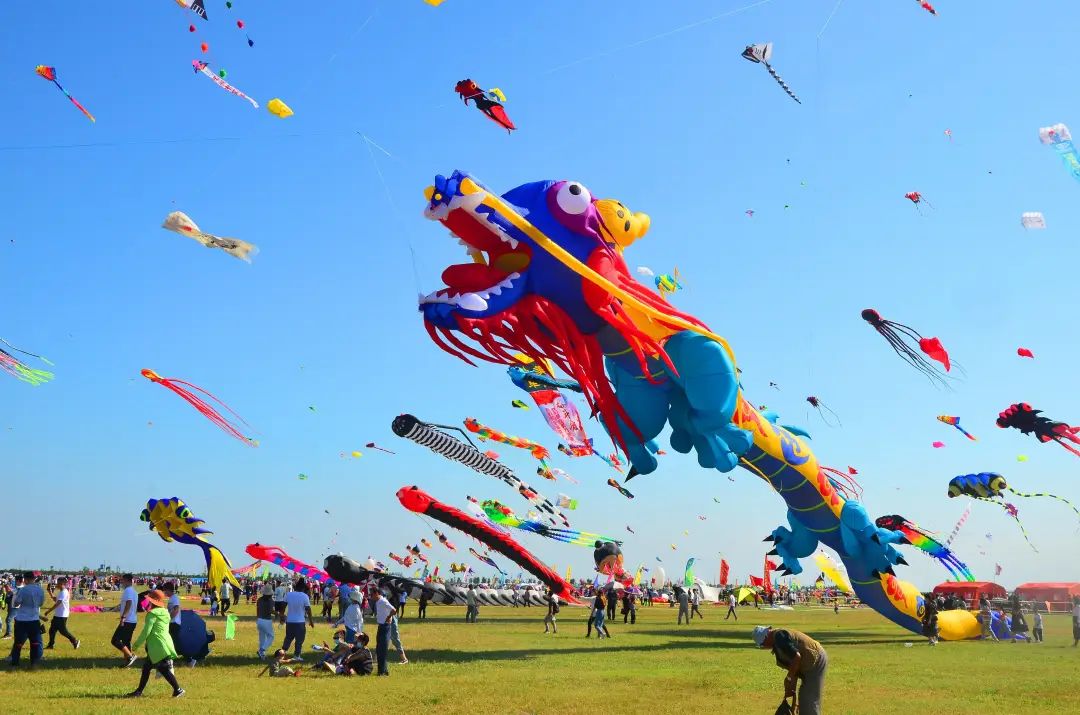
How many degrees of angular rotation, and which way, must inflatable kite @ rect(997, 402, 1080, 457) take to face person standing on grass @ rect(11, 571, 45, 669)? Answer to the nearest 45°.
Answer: approximately 45° to its left

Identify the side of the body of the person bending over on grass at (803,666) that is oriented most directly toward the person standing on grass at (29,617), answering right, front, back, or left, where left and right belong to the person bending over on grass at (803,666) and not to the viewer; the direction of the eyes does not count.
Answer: front

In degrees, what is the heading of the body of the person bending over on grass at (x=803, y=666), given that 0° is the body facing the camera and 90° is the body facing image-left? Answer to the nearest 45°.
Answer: approximately 90°

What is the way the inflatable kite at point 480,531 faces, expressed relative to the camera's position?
facing to the left of the viewer

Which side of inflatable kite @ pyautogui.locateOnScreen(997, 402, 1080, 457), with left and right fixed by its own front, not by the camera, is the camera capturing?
left

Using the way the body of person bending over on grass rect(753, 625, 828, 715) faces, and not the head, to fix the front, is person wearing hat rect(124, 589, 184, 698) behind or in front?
in front

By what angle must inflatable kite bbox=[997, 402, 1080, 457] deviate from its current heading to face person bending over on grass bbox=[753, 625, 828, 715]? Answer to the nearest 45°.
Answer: approximately 90° to its left
